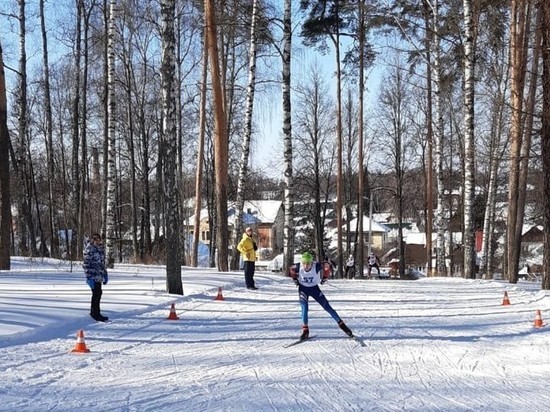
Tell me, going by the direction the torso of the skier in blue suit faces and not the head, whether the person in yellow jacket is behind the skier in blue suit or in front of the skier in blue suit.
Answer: behind

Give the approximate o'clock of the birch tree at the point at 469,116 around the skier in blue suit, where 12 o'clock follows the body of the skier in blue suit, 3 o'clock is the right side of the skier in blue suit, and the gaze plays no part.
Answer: The birch tree is roughly at 7 o'clock from the skier in blue suit.

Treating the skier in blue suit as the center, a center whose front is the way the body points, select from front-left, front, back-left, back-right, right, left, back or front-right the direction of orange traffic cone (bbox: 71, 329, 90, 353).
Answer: front-right

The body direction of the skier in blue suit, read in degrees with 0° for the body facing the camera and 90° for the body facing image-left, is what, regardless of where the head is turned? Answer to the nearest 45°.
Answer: approximately 0°

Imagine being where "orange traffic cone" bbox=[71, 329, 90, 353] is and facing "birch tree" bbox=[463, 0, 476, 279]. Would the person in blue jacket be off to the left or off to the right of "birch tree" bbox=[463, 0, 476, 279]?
left

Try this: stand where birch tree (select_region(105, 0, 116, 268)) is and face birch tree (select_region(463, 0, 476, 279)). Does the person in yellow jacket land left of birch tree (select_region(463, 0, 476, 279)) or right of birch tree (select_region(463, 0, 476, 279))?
right

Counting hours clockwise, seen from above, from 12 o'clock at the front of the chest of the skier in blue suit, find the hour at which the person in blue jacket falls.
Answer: The person in blue jacket is roughly at 3 o'clock from the skier in blue suit.

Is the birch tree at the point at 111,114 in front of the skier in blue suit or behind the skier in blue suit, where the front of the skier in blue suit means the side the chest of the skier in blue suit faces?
behind
